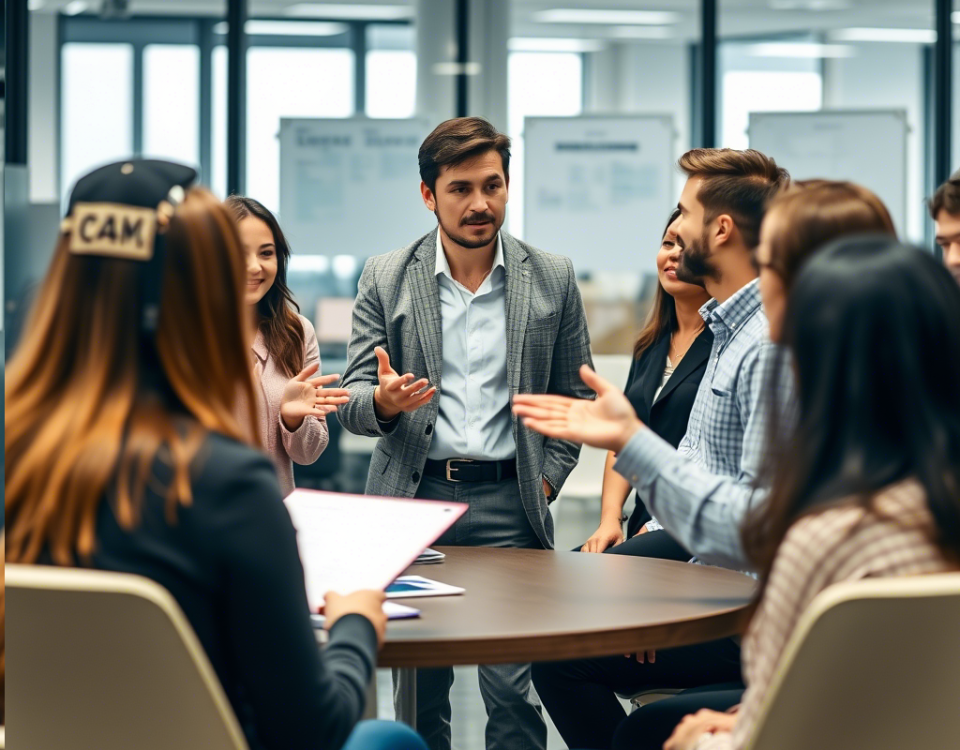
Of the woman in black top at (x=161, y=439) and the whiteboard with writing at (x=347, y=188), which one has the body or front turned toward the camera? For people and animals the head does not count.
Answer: the whiteboard with writing

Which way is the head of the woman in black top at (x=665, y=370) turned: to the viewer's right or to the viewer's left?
to the viewer's left

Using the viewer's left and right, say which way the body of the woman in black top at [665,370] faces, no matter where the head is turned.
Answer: facing the viewer and to the left of the viewer

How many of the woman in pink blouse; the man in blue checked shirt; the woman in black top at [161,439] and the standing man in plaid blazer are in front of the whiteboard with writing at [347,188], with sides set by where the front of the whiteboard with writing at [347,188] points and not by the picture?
4

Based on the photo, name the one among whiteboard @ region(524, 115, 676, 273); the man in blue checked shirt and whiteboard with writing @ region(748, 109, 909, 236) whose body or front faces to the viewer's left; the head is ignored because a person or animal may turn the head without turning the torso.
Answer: the man in blue checked shirt

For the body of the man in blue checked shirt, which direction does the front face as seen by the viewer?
to the viewer's left

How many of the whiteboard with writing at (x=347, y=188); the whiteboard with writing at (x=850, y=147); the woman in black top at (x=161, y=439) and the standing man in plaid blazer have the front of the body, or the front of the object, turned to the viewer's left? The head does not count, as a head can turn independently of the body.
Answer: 0

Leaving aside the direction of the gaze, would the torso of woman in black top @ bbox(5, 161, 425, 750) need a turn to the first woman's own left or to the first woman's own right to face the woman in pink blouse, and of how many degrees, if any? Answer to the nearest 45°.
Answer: approximately 45° to the first woman's own left

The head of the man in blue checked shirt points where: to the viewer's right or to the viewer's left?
to the viewer's left

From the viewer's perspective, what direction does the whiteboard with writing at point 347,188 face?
toward the camera

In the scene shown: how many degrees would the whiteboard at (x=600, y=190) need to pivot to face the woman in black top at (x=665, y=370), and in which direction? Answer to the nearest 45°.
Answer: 0° — it already faces them

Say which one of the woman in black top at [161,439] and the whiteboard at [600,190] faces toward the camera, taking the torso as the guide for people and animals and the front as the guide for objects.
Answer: the whiteboard

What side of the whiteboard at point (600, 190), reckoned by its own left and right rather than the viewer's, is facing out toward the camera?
front

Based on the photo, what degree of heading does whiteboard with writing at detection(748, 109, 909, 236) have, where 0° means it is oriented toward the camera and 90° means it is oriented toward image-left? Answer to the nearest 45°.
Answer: approximately 0°

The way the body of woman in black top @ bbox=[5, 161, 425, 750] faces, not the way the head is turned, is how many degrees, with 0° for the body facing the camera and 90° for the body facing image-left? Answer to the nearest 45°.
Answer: approximately 225°

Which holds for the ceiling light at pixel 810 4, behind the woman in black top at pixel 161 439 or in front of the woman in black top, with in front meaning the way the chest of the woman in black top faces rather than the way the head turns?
in front

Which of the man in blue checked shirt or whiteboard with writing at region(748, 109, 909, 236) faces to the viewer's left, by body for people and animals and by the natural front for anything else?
the man in blue checked shirt

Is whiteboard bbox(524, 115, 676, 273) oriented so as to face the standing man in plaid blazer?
yes

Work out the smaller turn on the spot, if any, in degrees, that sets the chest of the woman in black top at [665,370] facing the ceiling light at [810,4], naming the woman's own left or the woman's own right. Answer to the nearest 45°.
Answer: approximately 135° to the woman's own right
